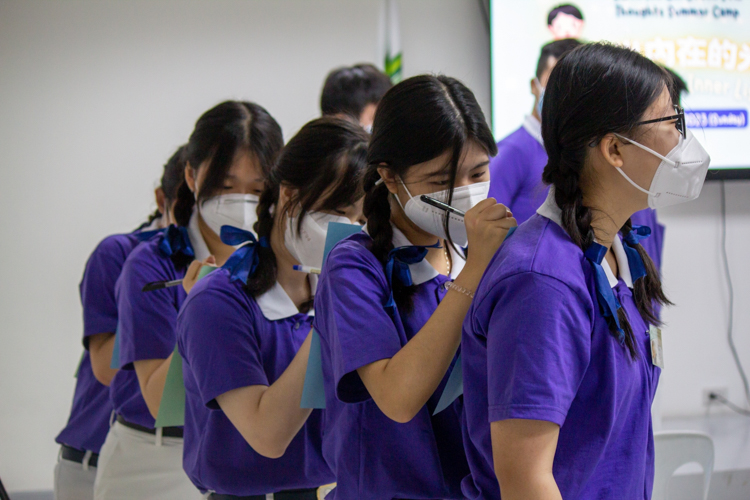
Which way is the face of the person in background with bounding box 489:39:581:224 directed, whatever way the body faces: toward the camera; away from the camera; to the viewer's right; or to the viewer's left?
to the viewer's right

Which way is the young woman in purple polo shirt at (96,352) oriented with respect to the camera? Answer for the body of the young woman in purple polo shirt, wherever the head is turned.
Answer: to the viewer's right

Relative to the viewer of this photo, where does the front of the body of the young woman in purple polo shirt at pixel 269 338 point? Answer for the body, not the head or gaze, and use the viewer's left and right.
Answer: facing the viewer and to the right of the viewer

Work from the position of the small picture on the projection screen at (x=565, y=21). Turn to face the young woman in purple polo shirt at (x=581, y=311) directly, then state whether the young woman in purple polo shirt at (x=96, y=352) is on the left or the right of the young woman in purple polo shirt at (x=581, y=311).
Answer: right

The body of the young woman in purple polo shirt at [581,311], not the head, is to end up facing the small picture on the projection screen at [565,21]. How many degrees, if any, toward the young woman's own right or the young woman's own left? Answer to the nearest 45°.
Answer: approximately 90° to the young woman's own left

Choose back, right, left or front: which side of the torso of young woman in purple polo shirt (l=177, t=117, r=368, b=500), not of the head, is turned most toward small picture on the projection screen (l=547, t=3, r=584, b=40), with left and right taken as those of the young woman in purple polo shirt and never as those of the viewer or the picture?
left

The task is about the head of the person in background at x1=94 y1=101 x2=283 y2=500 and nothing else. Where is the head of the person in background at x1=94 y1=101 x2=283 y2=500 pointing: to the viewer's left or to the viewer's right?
to the viewer's right

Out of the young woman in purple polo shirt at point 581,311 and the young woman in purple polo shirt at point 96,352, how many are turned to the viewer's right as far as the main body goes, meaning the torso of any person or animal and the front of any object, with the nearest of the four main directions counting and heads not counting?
2

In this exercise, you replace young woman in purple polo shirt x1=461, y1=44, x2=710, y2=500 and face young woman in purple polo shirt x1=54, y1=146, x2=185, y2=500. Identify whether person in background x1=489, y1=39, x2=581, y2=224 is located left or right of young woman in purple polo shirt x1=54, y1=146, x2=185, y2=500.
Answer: right

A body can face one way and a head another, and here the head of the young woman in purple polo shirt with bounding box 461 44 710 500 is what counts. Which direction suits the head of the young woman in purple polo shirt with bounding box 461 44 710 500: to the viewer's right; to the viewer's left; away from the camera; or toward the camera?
to the viewer's right

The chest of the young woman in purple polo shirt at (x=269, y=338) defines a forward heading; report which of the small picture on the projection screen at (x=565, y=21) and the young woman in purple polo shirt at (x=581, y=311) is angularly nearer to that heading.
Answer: the young woman in purple polo shirt

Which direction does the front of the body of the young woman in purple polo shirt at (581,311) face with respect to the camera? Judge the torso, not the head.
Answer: to the viewer's right
